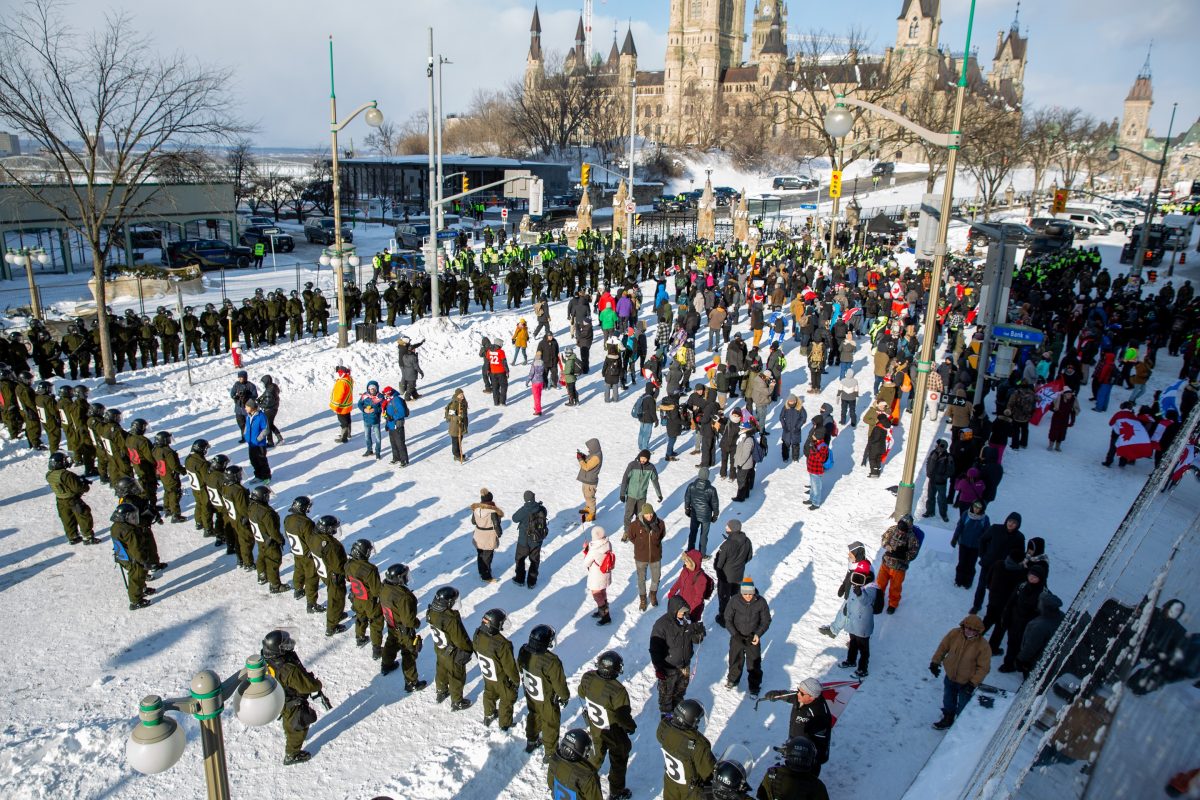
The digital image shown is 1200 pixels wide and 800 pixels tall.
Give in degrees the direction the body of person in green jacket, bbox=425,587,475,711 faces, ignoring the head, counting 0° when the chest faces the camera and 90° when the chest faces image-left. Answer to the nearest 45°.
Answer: approximately 225°

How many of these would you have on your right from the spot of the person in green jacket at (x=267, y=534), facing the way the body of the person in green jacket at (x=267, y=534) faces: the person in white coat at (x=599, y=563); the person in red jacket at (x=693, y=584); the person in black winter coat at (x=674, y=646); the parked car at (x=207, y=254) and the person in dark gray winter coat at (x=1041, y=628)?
4

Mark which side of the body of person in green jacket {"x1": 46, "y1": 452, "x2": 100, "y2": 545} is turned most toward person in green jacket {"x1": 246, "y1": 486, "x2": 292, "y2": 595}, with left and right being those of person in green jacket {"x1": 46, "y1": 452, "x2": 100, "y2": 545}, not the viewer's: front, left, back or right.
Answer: right

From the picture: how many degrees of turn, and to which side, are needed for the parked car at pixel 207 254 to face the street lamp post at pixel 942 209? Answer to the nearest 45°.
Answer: approximately 90° to its right

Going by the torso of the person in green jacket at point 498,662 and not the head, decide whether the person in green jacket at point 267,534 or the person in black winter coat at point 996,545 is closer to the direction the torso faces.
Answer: the person in black winter coat

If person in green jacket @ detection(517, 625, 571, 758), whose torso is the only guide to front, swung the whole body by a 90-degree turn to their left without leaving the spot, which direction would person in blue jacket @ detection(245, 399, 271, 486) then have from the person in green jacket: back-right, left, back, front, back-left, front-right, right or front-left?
front

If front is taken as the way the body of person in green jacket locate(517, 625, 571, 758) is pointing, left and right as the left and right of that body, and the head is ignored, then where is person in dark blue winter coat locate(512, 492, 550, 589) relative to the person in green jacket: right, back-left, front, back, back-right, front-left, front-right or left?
front-left

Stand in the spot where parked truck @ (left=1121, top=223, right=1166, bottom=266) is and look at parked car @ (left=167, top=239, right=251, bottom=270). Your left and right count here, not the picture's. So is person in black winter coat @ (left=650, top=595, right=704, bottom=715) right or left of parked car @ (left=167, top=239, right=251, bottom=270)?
left

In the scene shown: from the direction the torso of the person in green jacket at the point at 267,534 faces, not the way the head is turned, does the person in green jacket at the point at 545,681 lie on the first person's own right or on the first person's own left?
on the first person's own right

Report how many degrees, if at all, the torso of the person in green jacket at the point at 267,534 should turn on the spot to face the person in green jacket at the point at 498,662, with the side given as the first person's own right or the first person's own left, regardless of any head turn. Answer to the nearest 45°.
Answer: approximately 90° to the first person's own right

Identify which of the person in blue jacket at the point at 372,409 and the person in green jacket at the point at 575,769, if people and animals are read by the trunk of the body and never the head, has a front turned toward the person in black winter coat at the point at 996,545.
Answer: the person in green jacket

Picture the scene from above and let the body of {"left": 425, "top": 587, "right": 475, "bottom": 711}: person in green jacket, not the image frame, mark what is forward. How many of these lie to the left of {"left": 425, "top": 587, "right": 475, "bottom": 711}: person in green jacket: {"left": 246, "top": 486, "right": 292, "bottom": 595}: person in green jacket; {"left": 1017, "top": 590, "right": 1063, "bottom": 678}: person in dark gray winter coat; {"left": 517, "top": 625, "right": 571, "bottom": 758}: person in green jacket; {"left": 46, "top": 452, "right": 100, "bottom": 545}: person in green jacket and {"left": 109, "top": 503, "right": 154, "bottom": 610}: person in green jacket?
3

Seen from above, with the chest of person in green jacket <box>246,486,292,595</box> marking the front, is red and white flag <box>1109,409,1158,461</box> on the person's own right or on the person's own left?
on the person's own right
